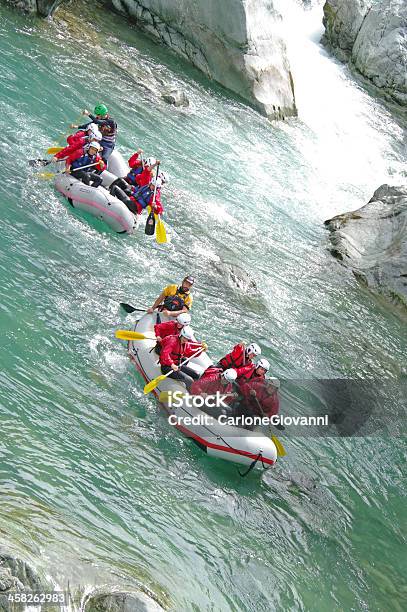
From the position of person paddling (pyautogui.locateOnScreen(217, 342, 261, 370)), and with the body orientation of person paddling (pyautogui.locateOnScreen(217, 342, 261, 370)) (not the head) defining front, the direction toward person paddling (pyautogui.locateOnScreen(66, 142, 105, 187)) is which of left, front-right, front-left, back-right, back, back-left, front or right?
back

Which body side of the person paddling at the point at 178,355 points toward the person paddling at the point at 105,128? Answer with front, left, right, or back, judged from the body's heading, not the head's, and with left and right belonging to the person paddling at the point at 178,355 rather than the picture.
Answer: back

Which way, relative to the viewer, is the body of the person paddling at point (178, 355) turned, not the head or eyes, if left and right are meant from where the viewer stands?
facing the viewer and to the right of the viewer

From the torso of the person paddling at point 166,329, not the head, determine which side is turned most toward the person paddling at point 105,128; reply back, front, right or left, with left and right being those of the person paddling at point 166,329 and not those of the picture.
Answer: back

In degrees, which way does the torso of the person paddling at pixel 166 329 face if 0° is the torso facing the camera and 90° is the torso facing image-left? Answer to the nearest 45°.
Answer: approximately 315°

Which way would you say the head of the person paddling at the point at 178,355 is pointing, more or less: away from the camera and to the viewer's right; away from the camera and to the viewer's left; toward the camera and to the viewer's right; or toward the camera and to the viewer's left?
toward the camera and to the viewer's right

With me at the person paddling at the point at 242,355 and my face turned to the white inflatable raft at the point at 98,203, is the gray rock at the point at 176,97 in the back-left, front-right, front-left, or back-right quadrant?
front-right

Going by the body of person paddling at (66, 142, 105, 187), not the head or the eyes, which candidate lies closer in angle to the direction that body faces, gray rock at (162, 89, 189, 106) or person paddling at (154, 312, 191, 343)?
the person paddling

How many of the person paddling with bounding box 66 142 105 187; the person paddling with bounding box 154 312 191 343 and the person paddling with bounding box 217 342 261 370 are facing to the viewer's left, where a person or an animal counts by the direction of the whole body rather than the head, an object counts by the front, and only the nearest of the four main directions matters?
0

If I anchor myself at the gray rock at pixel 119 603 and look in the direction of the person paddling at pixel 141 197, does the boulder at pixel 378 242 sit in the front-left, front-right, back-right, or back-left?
front-right
